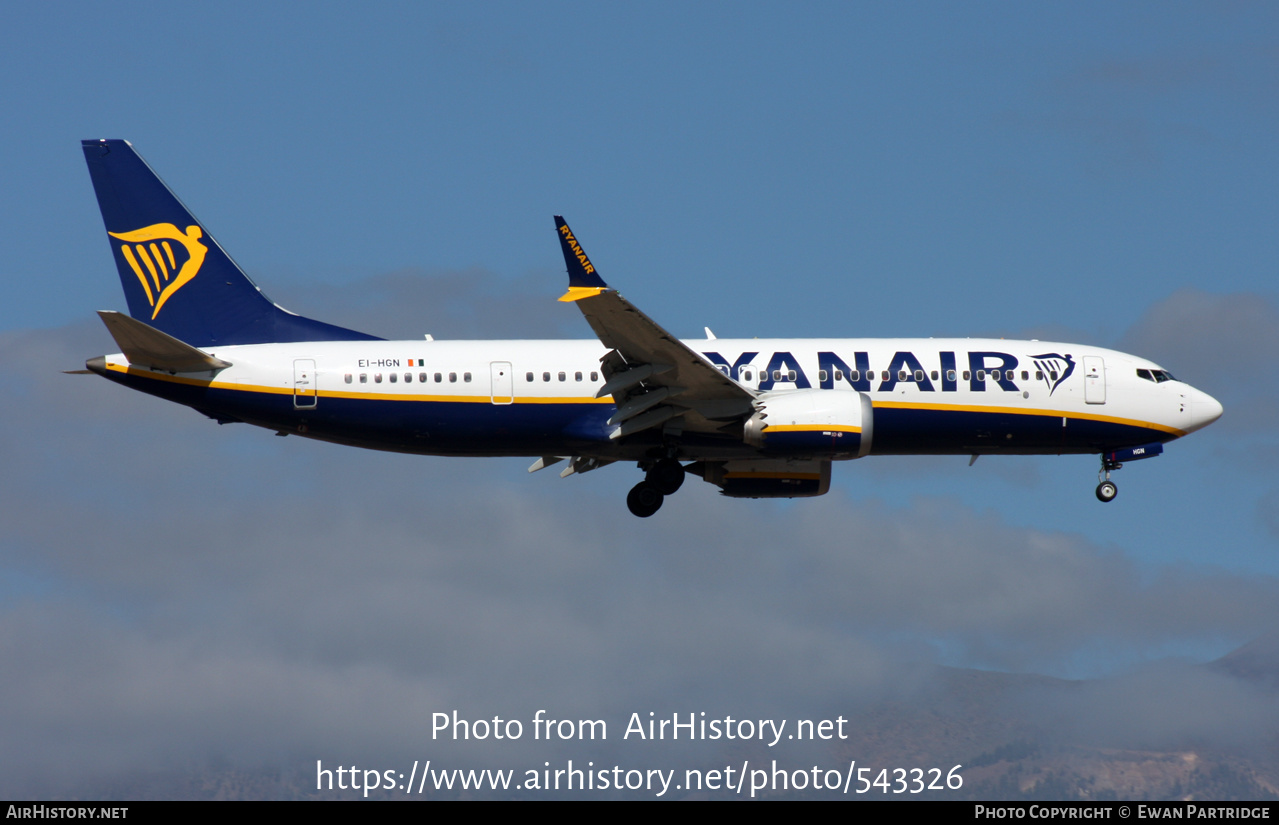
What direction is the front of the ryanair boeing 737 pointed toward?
to the viewer's right
